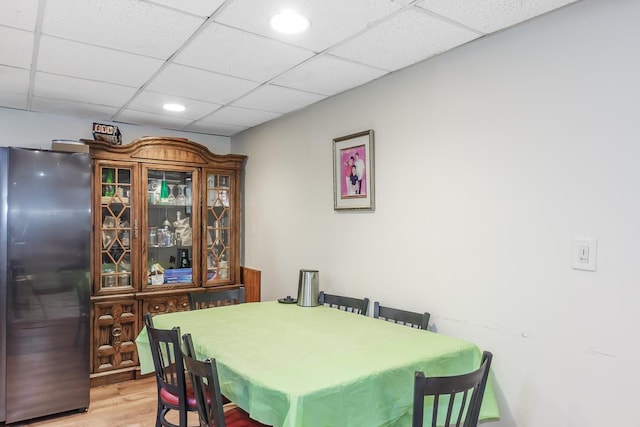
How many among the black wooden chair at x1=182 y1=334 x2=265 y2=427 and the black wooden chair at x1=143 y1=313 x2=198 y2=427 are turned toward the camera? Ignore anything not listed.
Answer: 0

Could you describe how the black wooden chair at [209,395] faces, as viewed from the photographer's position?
facing away from the viewer and to the right of the viewer

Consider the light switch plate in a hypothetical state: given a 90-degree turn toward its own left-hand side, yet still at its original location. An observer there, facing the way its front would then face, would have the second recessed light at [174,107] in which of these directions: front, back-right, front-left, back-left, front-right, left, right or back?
back

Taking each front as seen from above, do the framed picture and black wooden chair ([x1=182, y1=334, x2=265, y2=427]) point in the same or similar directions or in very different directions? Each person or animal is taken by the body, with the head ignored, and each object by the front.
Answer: very different directions

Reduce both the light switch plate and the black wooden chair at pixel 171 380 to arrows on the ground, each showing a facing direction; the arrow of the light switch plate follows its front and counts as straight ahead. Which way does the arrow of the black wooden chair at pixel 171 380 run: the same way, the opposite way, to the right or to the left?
the opposite way

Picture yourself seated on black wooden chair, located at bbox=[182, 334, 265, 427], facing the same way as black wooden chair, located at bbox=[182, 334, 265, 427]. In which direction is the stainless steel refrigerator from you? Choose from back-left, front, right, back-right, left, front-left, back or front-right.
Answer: left

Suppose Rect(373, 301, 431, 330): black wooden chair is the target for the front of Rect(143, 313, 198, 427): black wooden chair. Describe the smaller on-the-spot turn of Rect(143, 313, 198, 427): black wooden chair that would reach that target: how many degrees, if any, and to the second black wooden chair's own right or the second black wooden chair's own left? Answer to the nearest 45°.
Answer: approximately 45° to the second black wooden chair's own right

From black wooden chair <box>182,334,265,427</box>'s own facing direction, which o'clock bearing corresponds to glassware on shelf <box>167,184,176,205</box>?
The glassware on shelf is roughly at 10 o'clock from the black wooden chair.

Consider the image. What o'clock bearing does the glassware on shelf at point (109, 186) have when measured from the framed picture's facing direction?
The glassware on shelf is roughly at 2 o'clock from the framed picture.

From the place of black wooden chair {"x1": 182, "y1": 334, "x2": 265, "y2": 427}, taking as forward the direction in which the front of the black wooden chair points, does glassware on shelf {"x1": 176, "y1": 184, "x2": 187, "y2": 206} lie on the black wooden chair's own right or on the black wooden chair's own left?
on the black wooden chair's own left

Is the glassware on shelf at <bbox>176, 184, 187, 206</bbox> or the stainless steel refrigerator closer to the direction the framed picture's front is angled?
the stainless steel refrigerator

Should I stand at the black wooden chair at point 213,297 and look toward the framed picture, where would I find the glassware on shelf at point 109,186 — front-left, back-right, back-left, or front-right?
back-left
